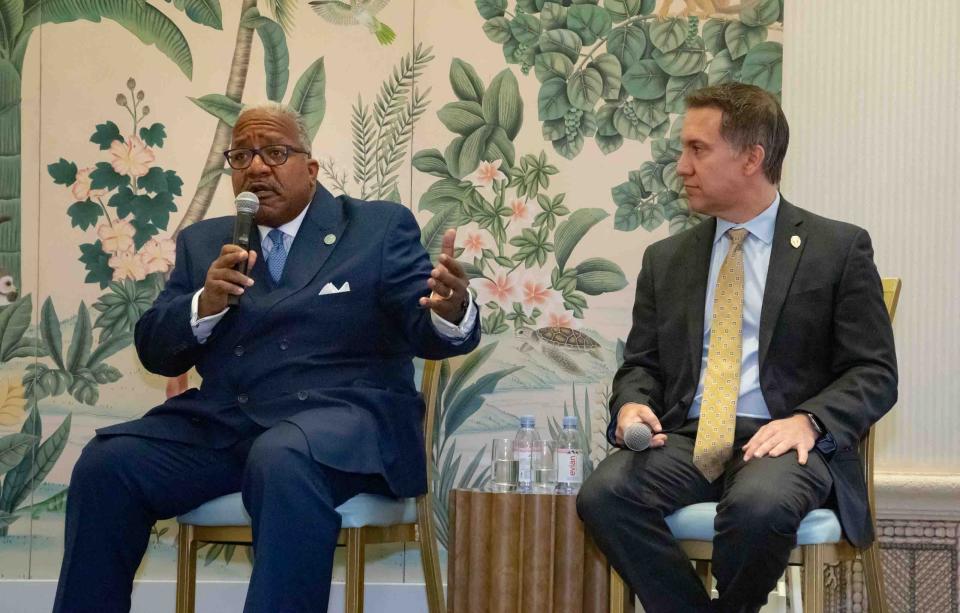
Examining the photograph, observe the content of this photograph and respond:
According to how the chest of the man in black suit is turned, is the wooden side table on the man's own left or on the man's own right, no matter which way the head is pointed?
on the man's own right

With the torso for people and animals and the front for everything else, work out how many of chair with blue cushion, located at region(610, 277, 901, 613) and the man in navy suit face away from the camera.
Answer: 0

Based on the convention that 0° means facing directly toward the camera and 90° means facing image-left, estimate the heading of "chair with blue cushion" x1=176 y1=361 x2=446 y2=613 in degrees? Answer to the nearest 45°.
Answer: approximately 45°

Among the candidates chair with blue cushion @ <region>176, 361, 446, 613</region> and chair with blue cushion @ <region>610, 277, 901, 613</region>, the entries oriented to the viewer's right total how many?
0

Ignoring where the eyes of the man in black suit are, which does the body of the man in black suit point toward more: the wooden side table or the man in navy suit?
the man in navy suit

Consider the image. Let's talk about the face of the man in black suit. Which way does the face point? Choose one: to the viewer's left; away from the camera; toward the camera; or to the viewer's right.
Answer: to the viewer's left

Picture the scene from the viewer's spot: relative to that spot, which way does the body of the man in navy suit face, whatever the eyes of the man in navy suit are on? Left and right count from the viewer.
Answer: facing the viewer and to the left of the viewer

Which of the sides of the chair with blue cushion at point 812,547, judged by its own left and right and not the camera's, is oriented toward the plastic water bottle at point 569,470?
right

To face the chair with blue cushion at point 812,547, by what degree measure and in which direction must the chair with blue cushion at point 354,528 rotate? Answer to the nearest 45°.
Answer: approximately 135° to its left
